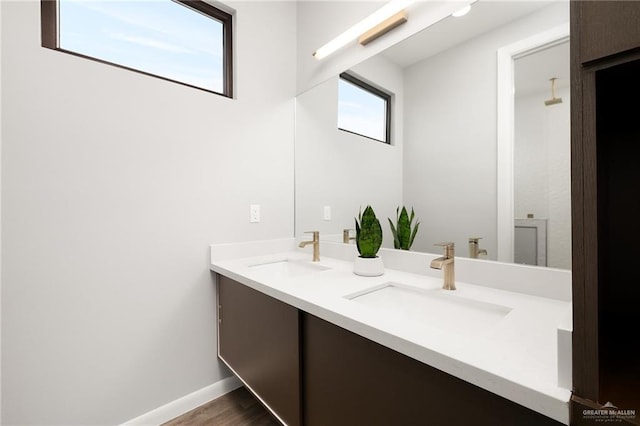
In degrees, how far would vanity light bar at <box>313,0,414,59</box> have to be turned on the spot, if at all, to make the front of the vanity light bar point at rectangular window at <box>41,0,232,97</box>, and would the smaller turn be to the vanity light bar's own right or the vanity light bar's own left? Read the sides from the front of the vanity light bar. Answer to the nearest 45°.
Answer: approximately 45° to the vanity light bar's own right

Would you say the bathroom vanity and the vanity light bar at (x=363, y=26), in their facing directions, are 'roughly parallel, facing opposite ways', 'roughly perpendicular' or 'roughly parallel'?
roughly parallel

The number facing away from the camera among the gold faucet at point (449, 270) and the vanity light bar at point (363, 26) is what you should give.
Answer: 0

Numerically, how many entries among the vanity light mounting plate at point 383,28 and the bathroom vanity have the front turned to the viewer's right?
0

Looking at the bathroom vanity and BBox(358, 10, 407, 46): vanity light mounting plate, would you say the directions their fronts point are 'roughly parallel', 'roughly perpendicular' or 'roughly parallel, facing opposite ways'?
roughly parallel

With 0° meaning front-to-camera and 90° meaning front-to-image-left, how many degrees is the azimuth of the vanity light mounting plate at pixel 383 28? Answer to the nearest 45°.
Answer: approximately 45°

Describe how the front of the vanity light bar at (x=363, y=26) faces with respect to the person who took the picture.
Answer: facing the viewer and to the left of the viewer

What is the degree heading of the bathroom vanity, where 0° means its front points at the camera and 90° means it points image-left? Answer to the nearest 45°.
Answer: approximately 45°

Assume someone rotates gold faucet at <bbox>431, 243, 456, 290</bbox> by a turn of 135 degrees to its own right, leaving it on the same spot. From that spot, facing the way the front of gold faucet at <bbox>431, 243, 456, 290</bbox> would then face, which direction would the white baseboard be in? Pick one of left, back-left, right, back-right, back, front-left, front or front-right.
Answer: left

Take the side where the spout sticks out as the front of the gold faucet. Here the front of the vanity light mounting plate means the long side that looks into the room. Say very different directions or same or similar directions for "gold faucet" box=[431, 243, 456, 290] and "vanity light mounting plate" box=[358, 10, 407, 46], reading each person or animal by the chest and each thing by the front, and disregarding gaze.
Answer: same or similar directions

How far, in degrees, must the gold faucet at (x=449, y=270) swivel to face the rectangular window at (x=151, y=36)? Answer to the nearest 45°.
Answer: approximately 45° to its right
